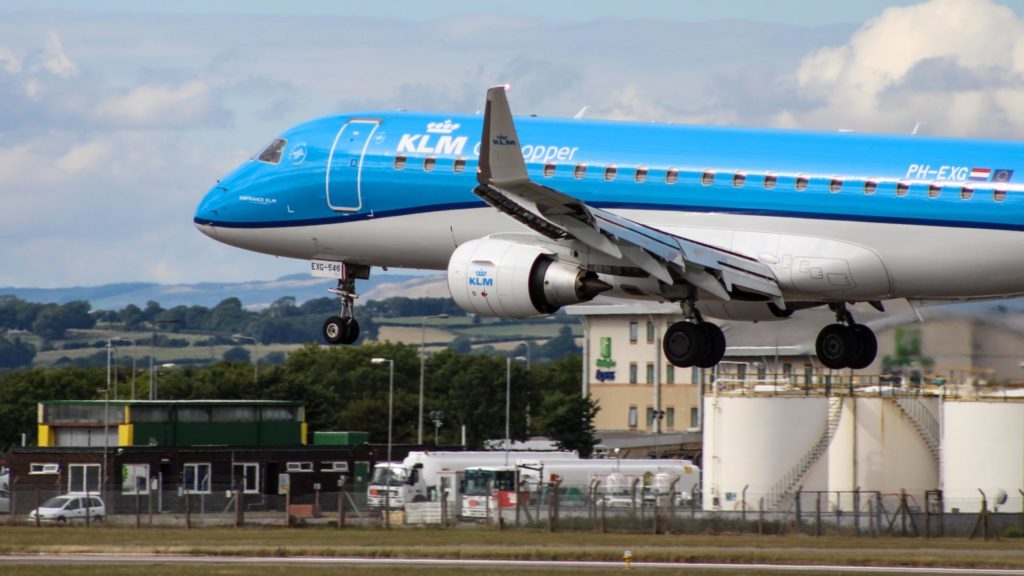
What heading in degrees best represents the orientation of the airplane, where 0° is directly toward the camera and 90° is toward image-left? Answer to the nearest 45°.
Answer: approximately 135°
